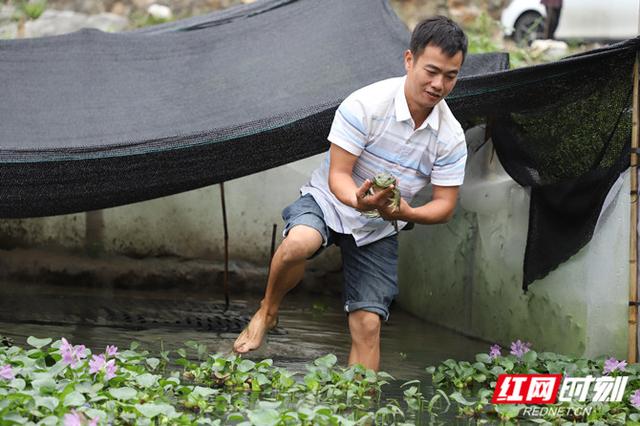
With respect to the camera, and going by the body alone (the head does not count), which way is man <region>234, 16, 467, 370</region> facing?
toward the camera

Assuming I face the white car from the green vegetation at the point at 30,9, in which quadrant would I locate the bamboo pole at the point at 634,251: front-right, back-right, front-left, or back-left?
front-right

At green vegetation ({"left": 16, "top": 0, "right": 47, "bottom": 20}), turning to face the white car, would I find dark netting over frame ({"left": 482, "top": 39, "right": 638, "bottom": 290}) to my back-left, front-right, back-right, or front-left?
front-right

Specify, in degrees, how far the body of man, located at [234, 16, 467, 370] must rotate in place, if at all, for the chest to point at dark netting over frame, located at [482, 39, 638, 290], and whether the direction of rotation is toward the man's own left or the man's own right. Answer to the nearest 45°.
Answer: approximately 135° to the man's own left

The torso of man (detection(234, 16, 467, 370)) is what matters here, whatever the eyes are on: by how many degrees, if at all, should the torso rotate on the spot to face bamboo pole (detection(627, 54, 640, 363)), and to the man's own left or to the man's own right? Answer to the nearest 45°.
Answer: approximately 90° to the man's own left

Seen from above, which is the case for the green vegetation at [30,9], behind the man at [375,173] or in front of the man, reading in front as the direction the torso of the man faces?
behind

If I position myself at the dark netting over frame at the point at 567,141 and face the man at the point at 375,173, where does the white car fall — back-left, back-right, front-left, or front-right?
back-right
